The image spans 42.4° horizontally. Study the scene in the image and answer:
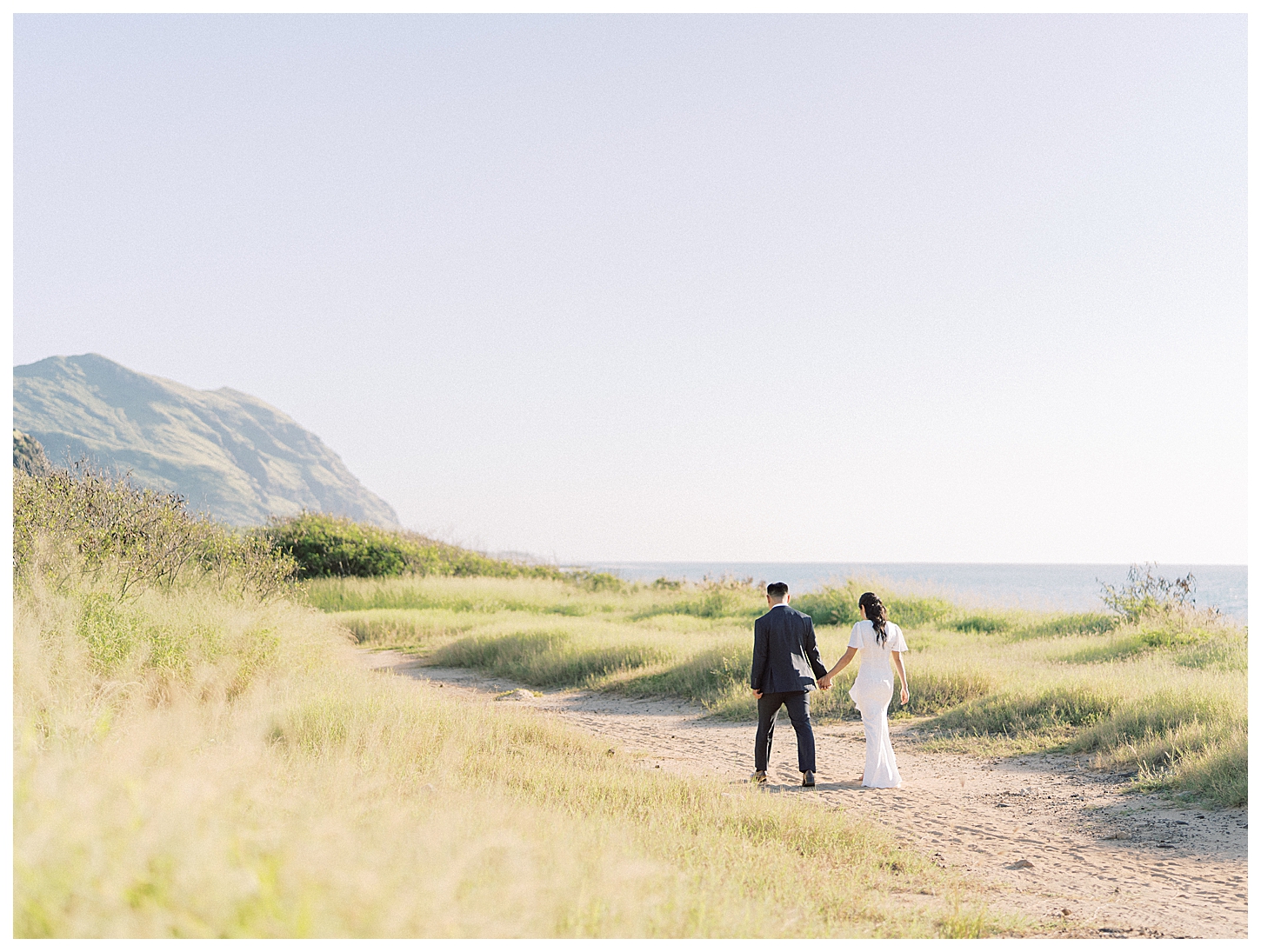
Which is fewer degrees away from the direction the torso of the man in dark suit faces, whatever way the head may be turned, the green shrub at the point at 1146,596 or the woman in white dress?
the green shrub

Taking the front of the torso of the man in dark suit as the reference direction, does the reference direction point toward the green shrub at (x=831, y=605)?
yes

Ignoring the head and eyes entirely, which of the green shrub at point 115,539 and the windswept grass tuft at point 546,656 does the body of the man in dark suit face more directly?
the windswept grass tuft

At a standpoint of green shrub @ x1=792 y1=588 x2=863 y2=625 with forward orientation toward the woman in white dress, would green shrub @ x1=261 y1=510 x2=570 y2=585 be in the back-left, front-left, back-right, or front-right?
back-right

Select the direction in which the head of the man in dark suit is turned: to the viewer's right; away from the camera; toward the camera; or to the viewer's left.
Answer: away from the camera

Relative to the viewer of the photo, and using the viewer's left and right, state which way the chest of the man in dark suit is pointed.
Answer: facing away from the viewer

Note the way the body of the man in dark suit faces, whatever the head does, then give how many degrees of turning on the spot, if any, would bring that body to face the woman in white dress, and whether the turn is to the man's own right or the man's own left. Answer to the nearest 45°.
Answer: approximately 90° to the man's own right
